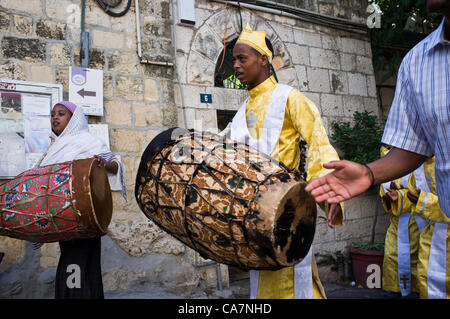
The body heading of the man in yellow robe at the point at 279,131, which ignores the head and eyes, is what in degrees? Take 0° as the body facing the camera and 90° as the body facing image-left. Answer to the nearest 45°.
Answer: approximately 45°

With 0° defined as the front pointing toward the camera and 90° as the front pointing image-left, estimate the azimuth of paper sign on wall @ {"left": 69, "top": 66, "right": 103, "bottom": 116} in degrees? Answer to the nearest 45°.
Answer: approximately 0°

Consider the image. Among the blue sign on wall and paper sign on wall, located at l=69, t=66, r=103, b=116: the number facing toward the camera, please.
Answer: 2

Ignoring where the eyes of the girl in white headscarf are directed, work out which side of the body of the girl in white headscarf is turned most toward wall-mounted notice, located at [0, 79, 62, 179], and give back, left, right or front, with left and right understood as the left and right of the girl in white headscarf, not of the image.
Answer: right

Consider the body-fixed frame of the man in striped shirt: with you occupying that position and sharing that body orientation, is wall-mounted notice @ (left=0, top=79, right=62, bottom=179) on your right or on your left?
on your right

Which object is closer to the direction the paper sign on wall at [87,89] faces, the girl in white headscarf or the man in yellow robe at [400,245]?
the girl in white headscarf
